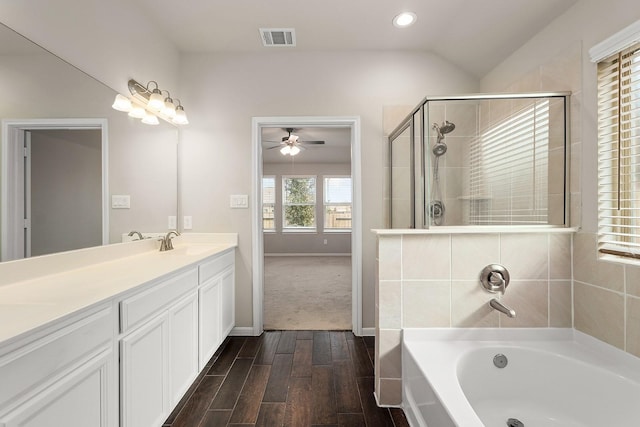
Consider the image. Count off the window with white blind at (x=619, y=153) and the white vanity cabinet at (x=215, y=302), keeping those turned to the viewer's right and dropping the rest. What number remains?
1

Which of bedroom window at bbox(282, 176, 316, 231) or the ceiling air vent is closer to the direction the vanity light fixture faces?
the ceiling air vent

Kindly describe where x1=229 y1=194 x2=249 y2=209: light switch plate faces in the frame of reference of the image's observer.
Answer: facing the viewer

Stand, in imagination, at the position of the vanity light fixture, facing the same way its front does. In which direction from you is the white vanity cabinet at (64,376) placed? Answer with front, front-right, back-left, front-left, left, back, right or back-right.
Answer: front-right

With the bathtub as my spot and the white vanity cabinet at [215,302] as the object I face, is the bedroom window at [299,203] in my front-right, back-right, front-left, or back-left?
front-right

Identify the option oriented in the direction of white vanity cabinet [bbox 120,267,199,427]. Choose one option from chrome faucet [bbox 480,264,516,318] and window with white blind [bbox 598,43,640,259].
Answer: the window with white blind

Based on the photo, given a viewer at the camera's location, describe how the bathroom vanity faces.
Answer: facing the viewer and to the right of the viewer

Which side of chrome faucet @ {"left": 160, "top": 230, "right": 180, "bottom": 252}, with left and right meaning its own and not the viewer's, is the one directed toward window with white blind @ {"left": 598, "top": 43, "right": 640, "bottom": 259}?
front

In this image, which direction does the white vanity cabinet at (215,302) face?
to the viewer's right

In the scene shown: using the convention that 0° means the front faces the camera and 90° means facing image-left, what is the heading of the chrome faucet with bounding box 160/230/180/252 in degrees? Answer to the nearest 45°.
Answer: approximately 315°

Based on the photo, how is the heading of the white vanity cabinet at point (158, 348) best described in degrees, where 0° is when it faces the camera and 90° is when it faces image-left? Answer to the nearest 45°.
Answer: approximately 315°

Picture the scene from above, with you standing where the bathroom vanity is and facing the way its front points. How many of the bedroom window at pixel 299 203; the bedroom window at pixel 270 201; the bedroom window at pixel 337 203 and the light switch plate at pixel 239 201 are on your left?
4

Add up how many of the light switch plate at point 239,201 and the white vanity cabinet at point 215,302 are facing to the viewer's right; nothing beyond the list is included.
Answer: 1

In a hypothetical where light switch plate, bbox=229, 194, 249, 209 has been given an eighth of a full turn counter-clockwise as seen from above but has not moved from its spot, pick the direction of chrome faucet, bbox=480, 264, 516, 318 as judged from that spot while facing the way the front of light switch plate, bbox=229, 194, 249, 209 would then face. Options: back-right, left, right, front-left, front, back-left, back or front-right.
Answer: front

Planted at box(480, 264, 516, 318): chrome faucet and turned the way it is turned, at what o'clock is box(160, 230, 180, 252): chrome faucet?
box(160, 230, 180, 252): chrome faucet is roughly at 4 o'clock from box(480, 264, 516, 318): chrome faucet.
